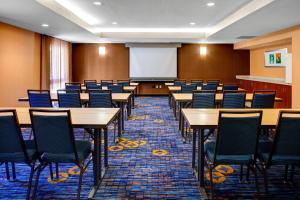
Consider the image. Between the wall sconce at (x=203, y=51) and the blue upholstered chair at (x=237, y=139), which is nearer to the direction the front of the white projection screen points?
the blue upholstered chair

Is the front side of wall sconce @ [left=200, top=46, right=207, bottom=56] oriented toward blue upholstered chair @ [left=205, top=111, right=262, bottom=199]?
yes

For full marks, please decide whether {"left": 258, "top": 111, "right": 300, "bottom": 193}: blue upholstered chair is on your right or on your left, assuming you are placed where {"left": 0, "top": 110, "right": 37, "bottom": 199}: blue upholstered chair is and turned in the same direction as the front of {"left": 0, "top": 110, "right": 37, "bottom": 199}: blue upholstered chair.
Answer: on your right

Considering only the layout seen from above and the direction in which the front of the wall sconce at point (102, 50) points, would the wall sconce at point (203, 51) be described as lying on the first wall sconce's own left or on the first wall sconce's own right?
on the first wall sconce's own left

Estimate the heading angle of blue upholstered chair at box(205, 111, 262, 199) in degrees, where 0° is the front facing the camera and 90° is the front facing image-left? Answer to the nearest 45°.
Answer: approximately 135°

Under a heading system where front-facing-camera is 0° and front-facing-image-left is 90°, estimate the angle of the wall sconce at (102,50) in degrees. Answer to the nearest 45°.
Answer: approximately 0°

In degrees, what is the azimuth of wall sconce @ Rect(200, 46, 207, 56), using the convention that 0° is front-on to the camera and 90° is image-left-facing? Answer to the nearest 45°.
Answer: approximately 0°

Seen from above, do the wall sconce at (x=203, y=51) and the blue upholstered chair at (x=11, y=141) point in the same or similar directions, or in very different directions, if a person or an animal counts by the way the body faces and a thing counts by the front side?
very different directions

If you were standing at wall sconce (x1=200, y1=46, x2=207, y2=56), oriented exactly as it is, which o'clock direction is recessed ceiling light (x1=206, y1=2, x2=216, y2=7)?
The recessed ceiling light is roughly at 12 o'clock from the wall sconce.

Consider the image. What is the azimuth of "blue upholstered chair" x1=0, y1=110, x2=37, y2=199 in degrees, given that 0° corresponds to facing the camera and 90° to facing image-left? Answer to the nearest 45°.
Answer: approximately 225°

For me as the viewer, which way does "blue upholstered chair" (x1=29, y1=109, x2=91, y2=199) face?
facing away from the viewer and to the right of the viewer
